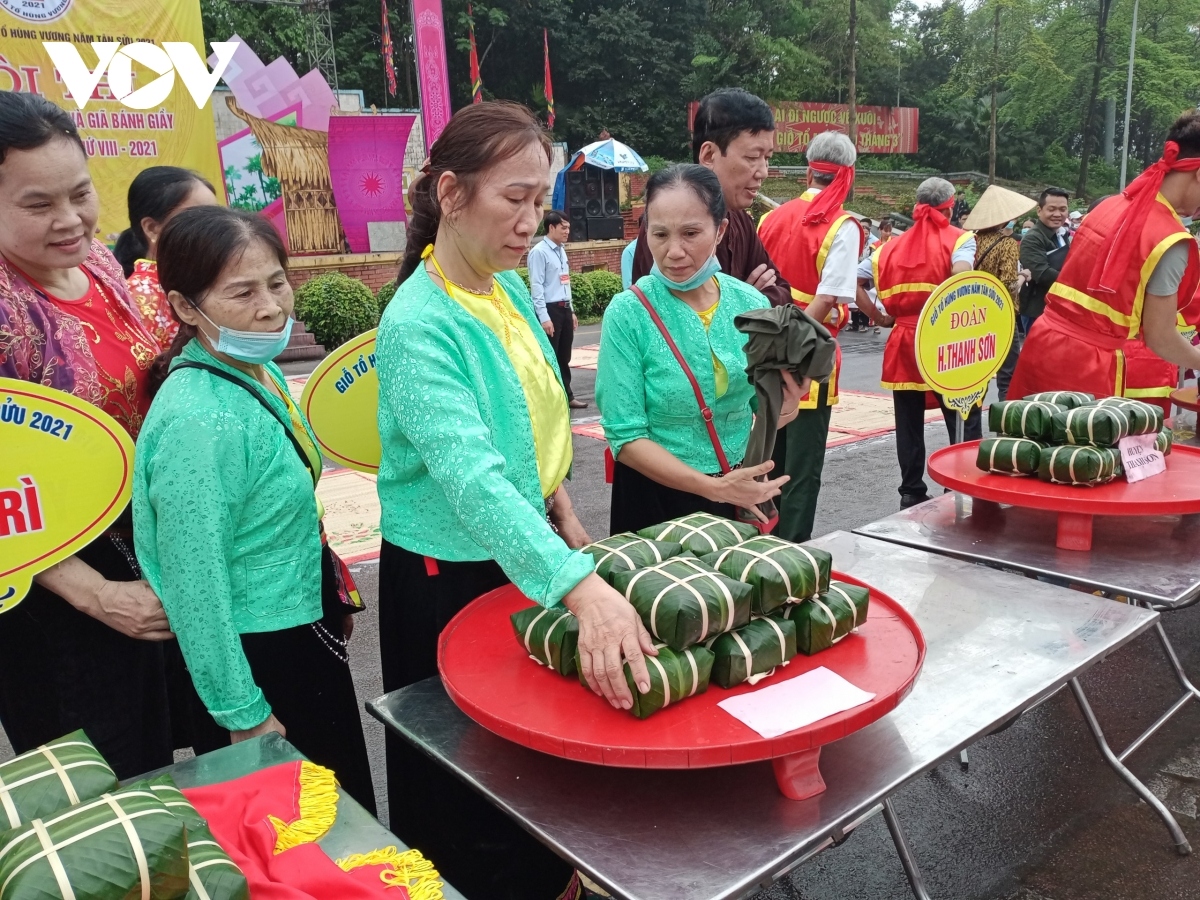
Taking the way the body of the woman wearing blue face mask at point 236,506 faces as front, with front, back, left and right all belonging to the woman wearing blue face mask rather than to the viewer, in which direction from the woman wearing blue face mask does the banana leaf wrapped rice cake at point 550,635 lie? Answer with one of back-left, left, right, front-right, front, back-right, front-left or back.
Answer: front

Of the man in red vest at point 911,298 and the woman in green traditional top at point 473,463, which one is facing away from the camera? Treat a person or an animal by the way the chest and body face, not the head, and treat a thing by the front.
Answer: the man in red vest

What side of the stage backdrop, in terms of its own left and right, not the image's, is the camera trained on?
front

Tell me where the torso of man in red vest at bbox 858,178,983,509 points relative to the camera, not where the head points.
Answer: away from the camera

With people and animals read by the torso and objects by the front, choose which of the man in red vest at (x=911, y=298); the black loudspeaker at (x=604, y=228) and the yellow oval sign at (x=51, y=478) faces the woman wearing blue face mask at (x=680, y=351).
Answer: the black loudspeaker

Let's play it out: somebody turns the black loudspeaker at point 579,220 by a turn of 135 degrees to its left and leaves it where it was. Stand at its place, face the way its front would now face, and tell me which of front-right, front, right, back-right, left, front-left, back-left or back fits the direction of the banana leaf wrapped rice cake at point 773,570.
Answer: back-right

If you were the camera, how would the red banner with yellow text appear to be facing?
facing the viewer

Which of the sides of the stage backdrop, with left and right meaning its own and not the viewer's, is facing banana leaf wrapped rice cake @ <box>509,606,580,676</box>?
front

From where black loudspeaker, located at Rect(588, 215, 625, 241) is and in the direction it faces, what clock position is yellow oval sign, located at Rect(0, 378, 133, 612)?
The yellow oval sign is roughly at 12 o'clock from the black loudspeaker.

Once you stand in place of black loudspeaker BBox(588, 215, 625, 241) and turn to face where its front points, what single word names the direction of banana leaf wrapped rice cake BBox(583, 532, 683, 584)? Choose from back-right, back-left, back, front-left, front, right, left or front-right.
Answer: front

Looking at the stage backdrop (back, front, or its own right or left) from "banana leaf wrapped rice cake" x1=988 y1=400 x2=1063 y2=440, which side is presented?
front

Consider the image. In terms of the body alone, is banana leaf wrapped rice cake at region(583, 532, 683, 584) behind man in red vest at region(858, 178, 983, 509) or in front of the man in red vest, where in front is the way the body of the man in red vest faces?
behind

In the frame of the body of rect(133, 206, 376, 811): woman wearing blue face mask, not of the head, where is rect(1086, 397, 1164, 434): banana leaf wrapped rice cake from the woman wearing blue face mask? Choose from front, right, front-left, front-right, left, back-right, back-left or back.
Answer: front-left

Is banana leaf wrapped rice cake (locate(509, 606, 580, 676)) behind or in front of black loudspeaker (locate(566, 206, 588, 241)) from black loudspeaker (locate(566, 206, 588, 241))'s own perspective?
in front

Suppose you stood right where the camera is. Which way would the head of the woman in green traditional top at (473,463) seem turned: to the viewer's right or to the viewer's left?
to the viewer's right

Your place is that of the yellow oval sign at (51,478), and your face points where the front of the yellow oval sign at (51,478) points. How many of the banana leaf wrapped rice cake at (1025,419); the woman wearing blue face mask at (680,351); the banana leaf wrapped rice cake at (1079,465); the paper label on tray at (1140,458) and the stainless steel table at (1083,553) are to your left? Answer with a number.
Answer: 5

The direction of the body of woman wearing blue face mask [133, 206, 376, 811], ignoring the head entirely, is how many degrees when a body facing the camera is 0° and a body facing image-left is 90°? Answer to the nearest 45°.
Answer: approximately 315°

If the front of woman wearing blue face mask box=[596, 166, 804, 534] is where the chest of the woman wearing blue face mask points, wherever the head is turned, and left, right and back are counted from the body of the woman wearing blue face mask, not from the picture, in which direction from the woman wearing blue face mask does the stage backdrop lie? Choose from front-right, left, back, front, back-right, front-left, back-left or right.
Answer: back
